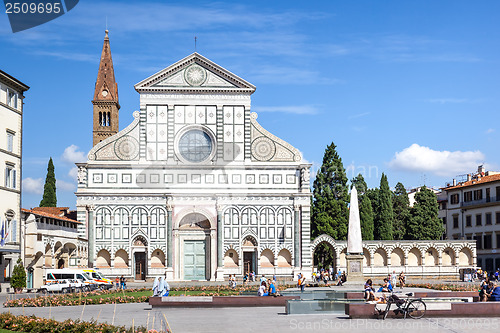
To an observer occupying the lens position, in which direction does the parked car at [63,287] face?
facing to the left of the viewer

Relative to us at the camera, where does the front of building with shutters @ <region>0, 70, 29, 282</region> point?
facing the viewer and to the right of the viewer

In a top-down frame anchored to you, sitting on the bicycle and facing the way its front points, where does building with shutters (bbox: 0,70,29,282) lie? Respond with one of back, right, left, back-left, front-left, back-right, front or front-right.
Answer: front-right

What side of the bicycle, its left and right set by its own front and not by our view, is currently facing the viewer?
left
